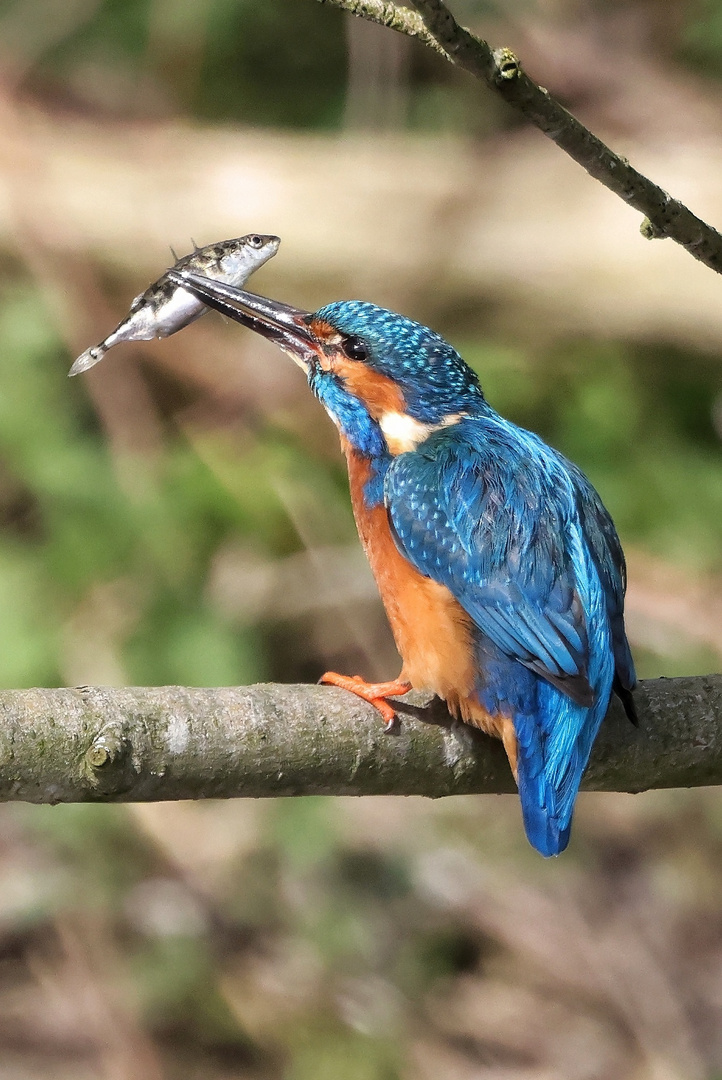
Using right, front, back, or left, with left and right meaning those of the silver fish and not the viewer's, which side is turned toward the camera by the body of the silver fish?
right
